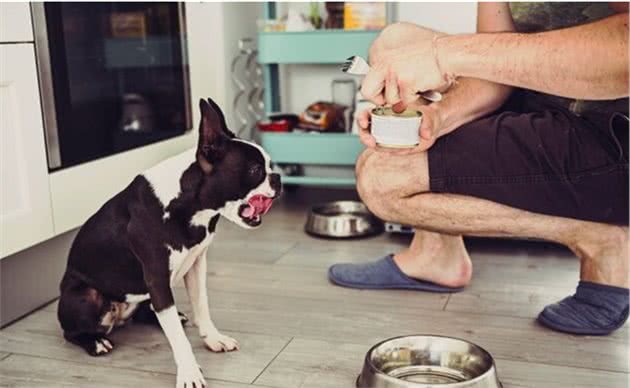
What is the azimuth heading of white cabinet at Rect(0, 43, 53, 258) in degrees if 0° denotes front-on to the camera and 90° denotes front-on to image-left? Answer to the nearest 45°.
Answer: approximately 315°

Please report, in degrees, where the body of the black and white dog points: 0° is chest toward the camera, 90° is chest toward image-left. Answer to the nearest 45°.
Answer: approximately 315°

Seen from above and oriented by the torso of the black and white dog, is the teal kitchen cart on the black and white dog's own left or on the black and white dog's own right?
on the black and white dog's own left

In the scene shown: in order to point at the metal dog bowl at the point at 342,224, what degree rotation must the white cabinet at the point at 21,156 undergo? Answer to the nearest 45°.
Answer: approximately 45° to its left

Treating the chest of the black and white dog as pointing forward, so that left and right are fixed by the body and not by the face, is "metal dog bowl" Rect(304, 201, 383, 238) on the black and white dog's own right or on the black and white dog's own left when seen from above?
on the black and white dog's own left
